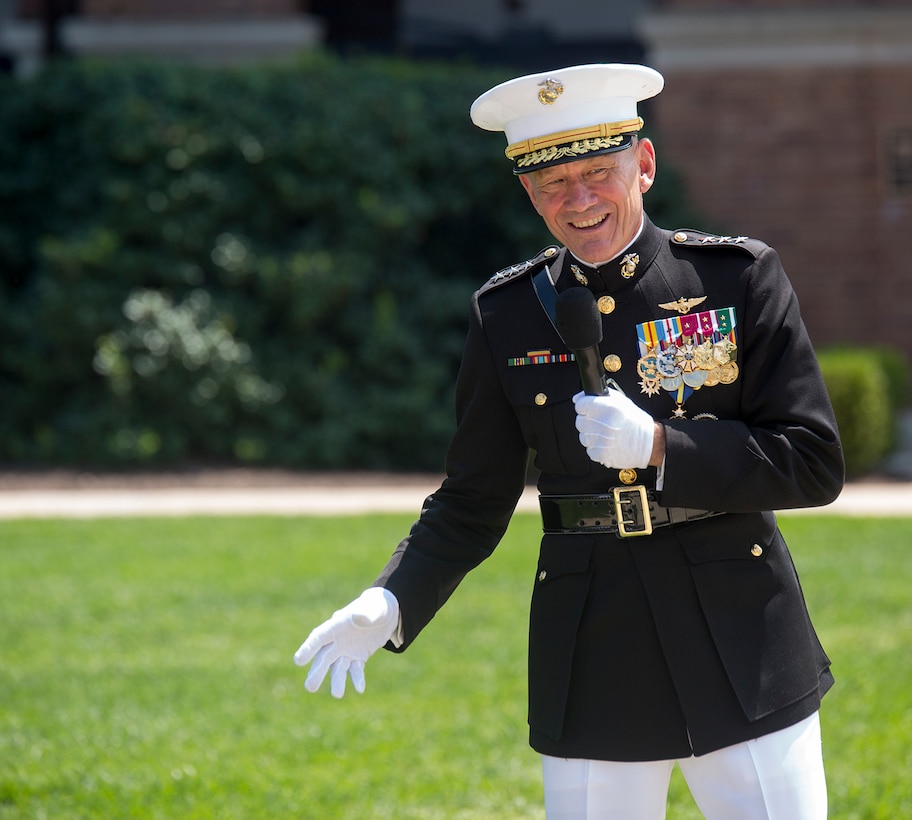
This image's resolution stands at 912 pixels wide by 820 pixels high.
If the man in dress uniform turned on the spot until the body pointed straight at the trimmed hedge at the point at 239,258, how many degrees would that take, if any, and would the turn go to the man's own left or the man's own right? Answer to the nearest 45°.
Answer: approximately 180°

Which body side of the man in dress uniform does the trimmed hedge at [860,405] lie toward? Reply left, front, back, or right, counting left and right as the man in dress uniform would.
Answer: back

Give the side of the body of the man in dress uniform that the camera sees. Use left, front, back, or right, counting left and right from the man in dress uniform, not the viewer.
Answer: front

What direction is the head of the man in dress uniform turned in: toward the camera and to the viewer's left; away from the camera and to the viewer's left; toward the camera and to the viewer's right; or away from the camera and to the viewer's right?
toward the camera and to the viewer's left

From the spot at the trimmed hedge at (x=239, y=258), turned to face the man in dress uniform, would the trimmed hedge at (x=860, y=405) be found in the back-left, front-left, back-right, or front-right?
front-left
